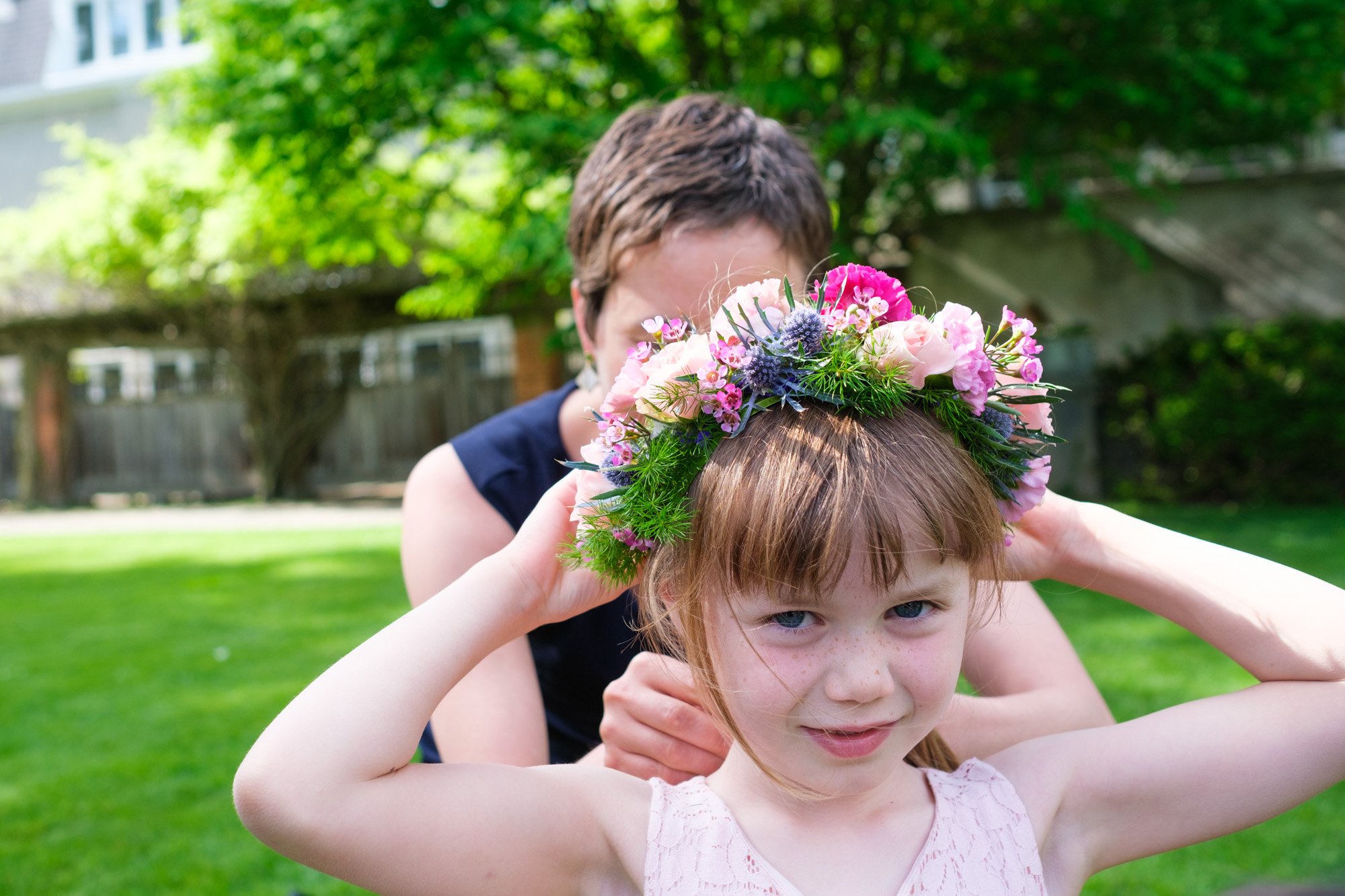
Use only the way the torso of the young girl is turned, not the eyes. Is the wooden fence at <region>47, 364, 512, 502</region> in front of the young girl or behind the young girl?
behind

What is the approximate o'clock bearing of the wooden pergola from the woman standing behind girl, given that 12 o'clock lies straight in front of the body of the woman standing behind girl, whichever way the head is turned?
The wooden pergola is roughly at 5 o'clock from the woman standing behind girl.

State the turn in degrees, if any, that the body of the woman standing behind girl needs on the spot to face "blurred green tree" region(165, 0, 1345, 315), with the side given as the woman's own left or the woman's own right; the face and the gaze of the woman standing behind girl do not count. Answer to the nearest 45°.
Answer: approximately 180°

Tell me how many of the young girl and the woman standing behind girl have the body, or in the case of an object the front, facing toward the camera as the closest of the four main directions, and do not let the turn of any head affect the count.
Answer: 2

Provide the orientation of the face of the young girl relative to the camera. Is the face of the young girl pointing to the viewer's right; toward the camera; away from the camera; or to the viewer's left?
toward the camera

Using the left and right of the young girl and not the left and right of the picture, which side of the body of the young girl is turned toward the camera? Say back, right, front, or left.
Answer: front

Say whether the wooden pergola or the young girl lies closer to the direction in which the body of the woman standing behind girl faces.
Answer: the young girl

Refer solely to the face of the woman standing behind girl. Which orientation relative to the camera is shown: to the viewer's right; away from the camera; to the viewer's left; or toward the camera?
toward the camera

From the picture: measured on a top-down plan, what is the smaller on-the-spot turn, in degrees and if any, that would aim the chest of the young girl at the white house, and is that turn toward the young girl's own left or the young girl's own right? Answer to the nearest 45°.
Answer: approximately 135° to the young girl's own right

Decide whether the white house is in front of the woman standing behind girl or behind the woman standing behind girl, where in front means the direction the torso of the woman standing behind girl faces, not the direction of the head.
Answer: behind

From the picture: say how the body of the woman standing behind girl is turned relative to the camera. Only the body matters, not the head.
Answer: toward the camera

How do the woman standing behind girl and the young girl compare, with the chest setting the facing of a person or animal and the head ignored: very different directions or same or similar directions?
same or similar directions
